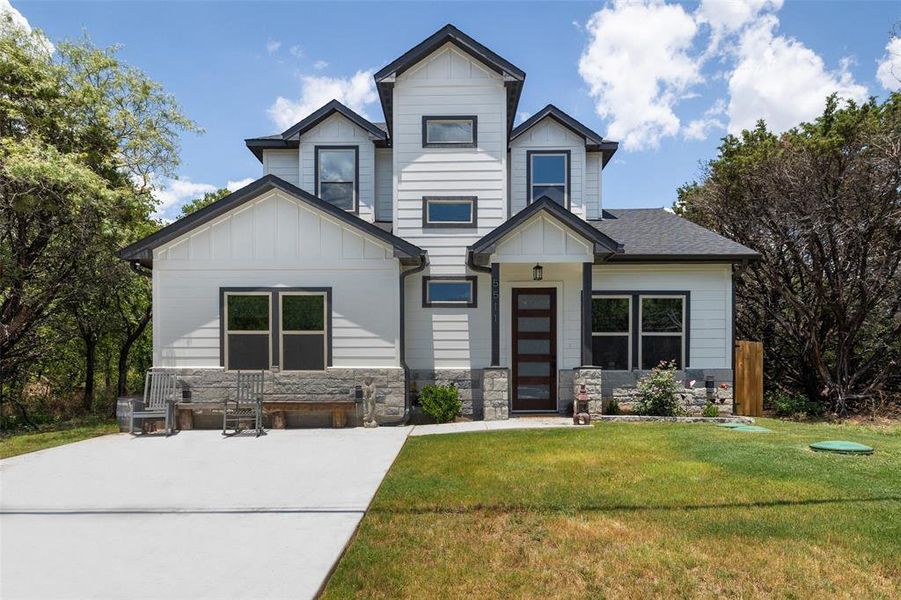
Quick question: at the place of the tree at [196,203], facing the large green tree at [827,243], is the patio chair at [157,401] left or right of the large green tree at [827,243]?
right

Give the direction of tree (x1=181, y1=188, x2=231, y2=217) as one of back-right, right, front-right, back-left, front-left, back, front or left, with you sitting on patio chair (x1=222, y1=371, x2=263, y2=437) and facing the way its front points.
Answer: back-right

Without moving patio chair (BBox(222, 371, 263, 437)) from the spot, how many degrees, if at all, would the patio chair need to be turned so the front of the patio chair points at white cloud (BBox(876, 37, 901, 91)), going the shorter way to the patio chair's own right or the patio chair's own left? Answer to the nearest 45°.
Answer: approximately 90° to the patio chair's own left

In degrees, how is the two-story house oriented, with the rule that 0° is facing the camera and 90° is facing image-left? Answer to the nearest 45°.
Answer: approximately 0°

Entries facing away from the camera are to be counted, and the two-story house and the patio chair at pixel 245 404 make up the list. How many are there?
0

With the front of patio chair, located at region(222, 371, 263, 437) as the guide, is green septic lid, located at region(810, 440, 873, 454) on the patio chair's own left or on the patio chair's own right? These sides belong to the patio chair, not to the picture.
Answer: on the patio chair's own left

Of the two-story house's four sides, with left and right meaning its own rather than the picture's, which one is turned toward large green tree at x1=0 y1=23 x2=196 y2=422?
right

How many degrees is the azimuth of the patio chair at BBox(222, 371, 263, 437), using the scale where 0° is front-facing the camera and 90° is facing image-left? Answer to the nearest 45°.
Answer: approximately 45°
